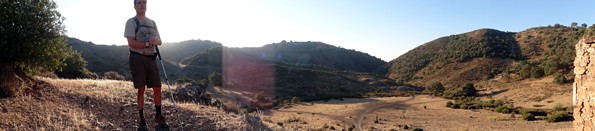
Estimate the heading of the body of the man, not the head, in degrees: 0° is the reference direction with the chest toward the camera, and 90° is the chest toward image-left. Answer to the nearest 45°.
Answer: approximately 315°

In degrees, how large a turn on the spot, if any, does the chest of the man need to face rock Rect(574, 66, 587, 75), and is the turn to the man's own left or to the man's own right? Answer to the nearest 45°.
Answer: approximately 45° to the man's own left

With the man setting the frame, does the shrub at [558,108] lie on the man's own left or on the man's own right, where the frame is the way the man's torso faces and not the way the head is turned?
on the man's own left

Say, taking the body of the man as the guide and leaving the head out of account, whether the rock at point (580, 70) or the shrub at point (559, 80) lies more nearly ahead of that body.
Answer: the rock

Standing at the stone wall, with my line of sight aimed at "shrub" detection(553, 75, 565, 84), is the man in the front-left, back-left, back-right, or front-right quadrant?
back-left

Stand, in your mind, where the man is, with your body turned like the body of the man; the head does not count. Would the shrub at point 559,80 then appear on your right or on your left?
on your left
